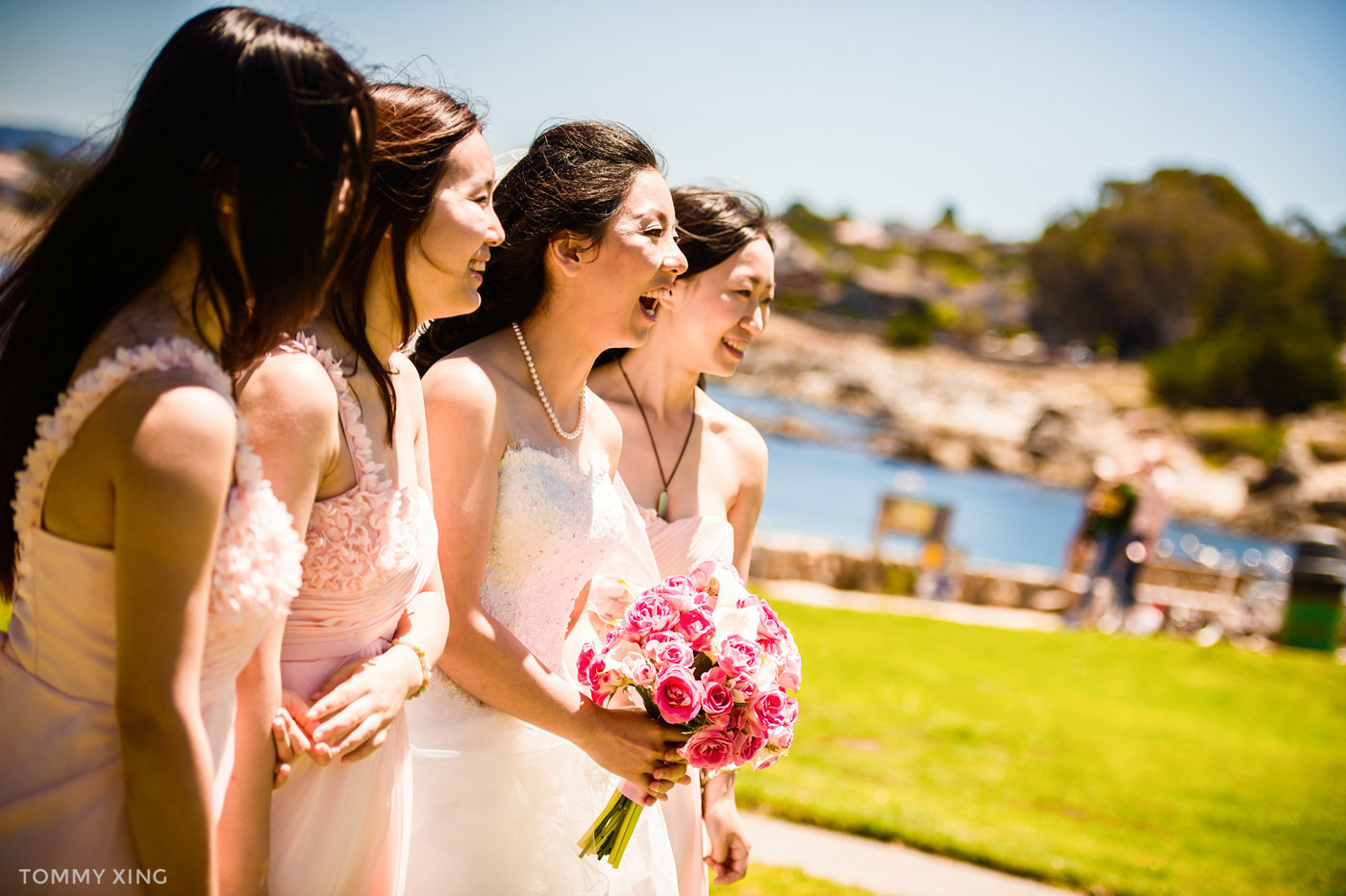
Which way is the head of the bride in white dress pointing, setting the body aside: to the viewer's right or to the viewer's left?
to the viewer's right

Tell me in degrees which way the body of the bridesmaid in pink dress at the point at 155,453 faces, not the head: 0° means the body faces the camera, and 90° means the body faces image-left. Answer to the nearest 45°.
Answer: approximately 270°

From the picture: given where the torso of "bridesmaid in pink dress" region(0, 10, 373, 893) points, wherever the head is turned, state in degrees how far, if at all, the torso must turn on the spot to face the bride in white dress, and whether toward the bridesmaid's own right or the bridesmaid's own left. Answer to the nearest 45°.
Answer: approximately 45° to the bridesmaid's own left

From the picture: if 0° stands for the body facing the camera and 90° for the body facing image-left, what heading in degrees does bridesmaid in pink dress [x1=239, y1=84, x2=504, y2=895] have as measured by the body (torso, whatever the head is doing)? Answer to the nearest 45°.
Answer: approximately 315°

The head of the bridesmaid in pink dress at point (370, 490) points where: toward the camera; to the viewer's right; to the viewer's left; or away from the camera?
to the viewer's right

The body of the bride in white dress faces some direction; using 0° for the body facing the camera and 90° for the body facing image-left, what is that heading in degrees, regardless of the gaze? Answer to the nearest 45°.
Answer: approximately 315°

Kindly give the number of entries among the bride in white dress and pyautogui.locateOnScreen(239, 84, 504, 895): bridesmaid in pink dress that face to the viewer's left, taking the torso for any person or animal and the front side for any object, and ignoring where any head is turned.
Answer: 0
